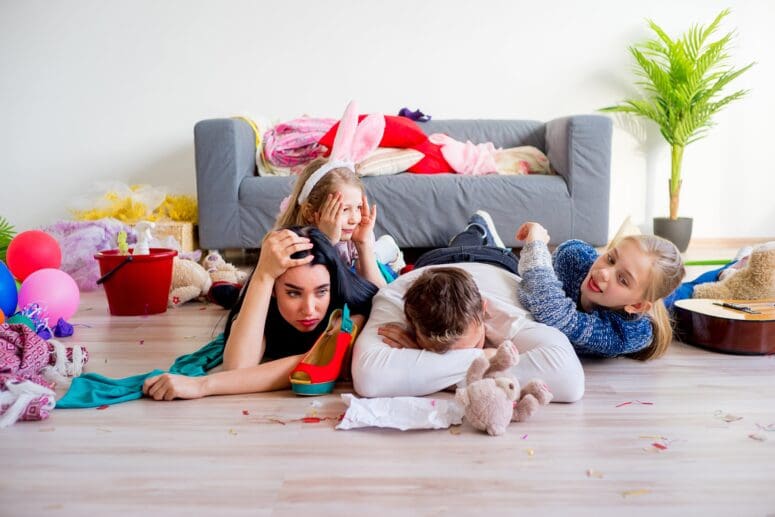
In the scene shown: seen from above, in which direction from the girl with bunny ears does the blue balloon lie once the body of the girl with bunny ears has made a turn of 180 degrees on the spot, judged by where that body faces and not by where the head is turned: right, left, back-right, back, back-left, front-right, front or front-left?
front-left

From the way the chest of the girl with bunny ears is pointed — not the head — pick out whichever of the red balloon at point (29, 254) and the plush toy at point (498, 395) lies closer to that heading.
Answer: the plush toy

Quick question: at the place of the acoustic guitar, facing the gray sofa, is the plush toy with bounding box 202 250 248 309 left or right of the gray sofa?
left

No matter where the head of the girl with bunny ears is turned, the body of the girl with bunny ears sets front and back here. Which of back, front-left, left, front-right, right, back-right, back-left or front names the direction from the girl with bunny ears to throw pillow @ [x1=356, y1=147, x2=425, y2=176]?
back-left

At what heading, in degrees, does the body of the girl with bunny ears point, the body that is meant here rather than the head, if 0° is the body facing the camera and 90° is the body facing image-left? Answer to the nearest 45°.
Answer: approximately 315°

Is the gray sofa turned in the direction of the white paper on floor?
yes

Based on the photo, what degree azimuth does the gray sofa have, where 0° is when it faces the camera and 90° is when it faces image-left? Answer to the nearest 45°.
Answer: approximately 0°
